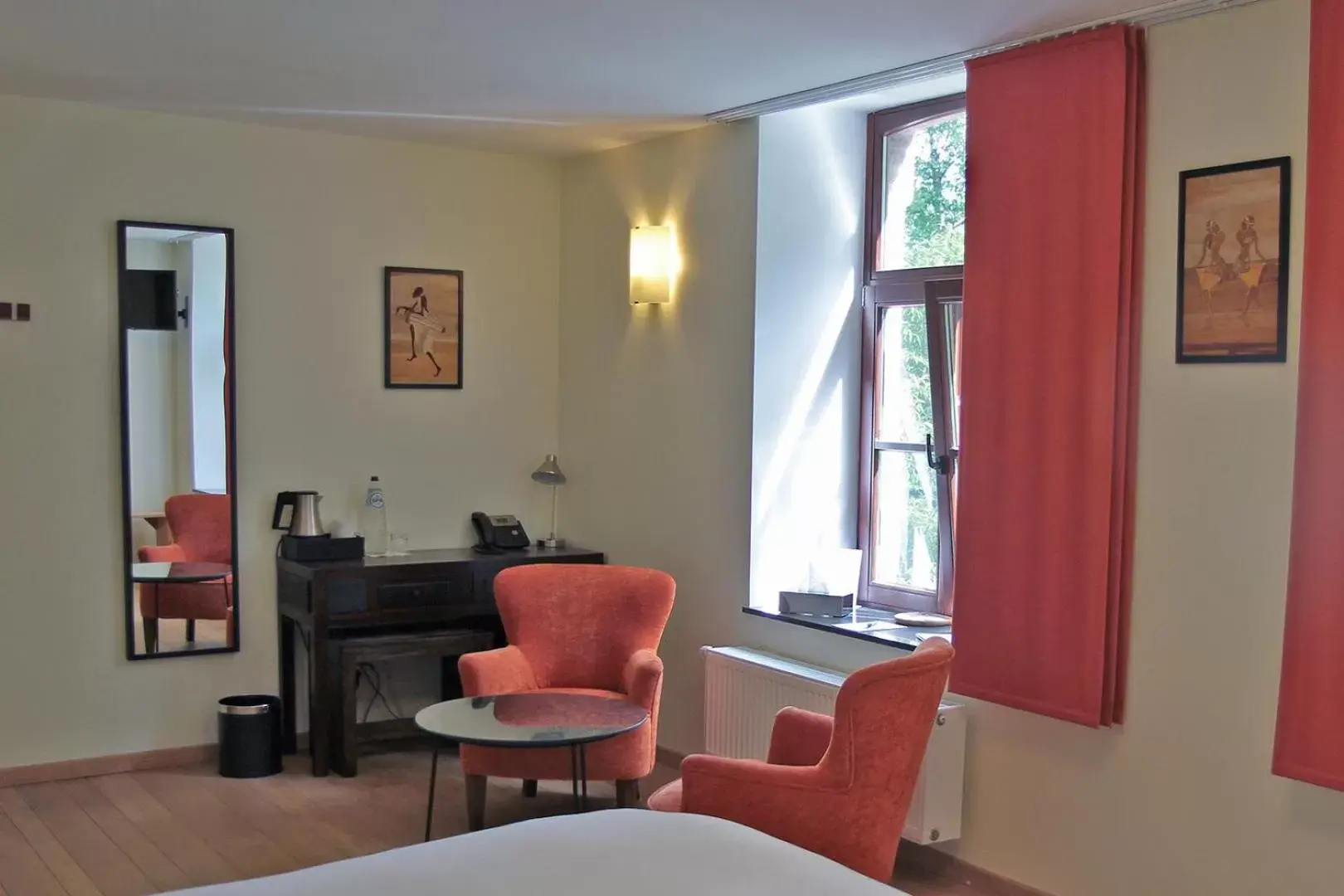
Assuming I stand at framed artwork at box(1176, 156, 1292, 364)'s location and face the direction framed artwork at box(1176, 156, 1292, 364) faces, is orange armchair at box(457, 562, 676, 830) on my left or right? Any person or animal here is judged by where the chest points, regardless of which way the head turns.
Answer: on my right

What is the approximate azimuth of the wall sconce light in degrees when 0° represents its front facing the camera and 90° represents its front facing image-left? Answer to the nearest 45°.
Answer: approximately 45°

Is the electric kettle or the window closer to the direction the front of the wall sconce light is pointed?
the electric kettle

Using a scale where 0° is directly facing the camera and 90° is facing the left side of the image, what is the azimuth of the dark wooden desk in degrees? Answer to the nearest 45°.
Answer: approximately 0°
